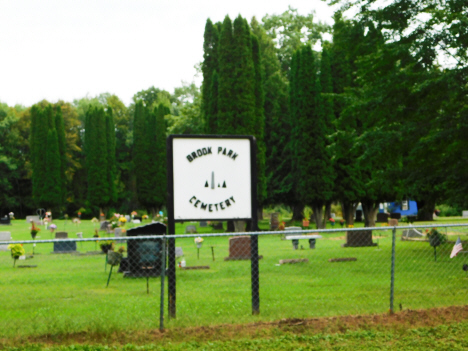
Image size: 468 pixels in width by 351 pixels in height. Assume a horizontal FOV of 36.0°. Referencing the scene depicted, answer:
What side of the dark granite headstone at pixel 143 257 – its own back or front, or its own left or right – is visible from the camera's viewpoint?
front

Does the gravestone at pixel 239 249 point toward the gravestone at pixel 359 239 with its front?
no

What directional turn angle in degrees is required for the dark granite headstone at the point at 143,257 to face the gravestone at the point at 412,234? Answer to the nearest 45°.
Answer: approximately 135° to its left

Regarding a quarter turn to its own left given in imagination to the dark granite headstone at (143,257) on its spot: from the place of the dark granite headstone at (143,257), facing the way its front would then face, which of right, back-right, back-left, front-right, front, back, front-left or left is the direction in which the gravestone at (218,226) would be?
left

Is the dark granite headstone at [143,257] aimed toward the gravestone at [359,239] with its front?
no

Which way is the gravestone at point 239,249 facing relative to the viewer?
toward the camera

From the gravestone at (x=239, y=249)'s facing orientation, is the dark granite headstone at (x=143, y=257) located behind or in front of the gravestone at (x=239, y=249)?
in front

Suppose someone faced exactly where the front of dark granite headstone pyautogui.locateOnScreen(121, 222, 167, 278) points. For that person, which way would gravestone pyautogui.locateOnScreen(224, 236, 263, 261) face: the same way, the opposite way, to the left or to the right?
the same way

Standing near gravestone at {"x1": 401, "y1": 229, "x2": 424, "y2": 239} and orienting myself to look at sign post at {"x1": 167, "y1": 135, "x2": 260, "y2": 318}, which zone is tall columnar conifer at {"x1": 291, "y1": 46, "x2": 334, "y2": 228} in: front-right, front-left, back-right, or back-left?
back-right

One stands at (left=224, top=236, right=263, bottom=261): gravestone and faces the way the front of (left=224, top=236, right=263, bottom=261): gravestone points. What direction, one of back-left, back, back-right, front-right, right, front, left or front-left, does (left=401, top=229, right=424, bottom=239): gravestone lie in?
back-left

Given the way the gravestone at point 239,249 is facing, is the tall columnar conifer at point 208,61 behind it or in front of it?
behind

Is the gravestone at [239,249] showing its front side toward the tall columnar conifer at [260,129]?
no

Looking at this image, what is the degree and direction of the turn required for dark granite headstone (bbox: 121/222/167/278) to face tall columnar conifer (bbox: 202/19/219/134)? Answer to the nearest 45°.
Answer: approximately 180°

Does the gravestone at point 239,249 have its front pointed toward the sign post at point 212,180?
yes

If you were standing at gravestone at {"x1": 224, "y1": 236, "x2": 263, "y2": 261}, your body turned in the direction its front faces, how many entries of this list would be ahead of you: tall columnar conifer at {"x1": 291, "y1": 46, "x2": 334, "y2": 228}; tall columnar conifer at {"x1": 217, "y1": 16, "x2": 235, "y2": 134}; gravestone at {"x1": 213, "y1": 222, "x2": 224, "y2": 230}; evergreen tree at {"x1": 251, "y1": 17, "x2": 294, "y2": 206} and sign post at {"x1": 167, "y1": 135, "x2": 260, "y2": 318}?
1

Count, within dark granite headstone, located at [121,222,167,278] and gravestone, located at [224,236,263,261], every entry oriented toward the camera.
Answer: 2

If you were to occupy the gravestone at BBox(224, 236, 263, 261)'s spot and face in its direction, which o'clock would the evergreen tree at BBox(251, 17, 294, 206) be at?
The evergreen tree is roughly at 6 o'clock from the gravestone.

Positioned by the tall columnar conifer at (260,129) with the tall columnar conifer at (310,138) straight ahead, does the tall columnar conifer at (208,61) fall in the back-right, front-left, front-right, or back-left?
back-left

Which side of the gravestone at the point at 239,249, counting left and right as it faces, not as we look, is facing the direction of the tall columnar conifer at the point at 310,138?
back
